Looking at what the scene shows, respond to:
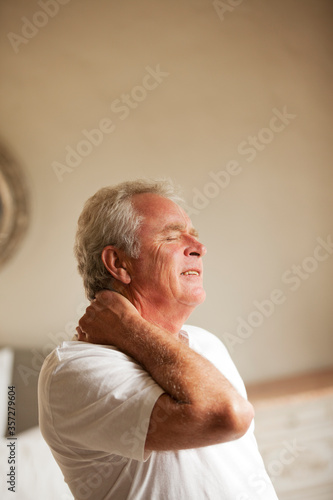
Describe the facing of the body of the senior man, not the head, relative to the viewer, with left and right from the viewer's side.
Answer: facing the viewer and to the right of the viewer

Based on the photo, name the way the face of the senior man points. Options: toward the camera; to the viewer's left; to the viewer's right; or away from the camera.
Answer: to the viewer's right

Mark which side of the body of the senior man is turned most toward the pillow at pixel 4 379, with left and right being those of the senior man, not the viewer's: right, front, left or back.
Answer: back
